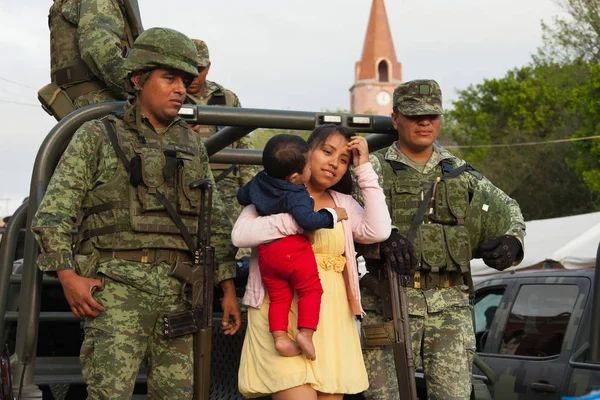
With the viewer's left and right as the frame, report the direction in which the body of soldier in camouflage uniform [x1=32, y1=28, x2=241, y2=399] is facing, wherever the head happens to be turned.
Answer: facing the viewer and to the right of the viewer

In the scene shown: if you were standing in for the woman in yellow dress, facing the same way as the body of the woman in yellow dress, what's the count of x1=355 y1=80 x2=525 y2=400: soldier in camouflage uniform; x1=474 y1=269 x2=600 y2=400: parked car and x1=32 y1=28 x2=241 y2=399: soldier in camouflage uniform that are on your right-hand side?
1

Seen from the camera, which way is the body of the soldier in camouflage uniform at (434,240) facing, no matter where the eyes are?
toward the camera

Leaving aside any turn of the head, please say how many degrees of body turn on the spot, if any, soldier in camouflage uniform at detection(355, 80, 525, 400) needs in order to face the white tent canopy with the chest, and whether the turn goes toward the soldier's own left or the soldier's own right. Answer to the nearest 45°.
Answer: approximately 180°

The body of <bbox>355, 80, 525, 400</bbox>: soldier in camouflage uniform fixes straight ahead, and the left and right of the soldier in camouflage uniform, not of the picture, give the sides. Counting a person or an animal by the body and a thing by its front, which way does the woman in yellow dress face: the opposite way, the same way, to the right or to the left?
the same way

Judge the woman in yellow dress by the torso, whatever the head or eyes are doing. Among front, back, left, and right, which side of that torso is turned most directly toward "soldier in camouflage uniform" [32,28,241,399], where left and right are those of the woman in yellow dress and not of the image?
right

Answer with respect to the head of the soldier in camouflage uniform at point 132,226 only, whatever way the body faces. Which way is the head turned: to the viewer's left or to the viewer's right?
to the viewer's right

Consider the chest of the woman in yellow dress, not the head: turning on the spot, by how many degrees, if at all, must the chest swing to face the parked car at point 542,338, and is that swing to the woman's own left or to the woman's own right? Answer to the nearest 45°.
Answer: approximately 135° to the woman's own left

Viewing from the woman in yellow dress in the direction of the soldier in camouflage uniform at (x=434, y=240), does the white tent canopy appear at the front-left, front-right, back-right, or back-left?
front-left

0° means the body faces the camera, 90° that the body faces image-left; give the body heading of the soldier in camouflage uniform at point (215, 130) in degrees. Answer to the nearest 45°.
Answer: approximately 45°

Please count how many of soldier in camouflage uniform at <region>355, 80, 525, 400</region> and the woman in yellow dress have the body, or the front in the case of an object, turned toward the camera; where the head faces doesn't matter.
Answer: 2

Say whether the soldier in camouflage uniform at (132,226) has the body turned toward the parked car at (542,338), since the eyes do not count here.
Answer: no

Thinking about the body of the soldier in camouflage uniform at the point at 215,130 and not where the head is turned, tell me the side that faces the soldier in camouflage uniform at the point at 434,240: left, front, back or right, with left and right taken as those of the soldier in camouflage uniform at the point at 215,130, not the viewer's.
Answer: left

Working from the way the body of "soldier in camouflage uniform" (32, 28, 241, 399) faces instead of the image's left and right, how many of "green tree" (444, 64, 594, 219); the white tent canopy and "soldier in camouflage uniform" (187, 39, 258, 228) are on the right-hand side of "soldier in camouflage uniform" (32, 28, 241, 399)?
0

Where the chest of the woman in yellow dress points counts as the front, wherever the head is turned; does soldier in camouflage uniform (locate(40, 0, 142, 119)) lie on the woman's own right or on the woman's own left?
on the woman's own right

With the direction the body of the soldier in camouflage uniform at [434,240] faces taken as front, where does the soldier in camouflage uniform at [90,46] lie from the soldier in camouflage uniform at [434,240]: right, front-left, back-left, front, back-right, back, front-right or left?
right

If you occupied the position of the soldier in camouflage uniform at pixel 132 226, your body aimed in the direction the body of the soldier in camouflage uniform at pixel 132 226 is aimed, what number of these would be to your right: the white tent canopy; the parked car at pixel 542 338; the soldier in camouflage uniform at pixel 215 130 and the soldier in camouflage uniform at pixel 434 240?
0
